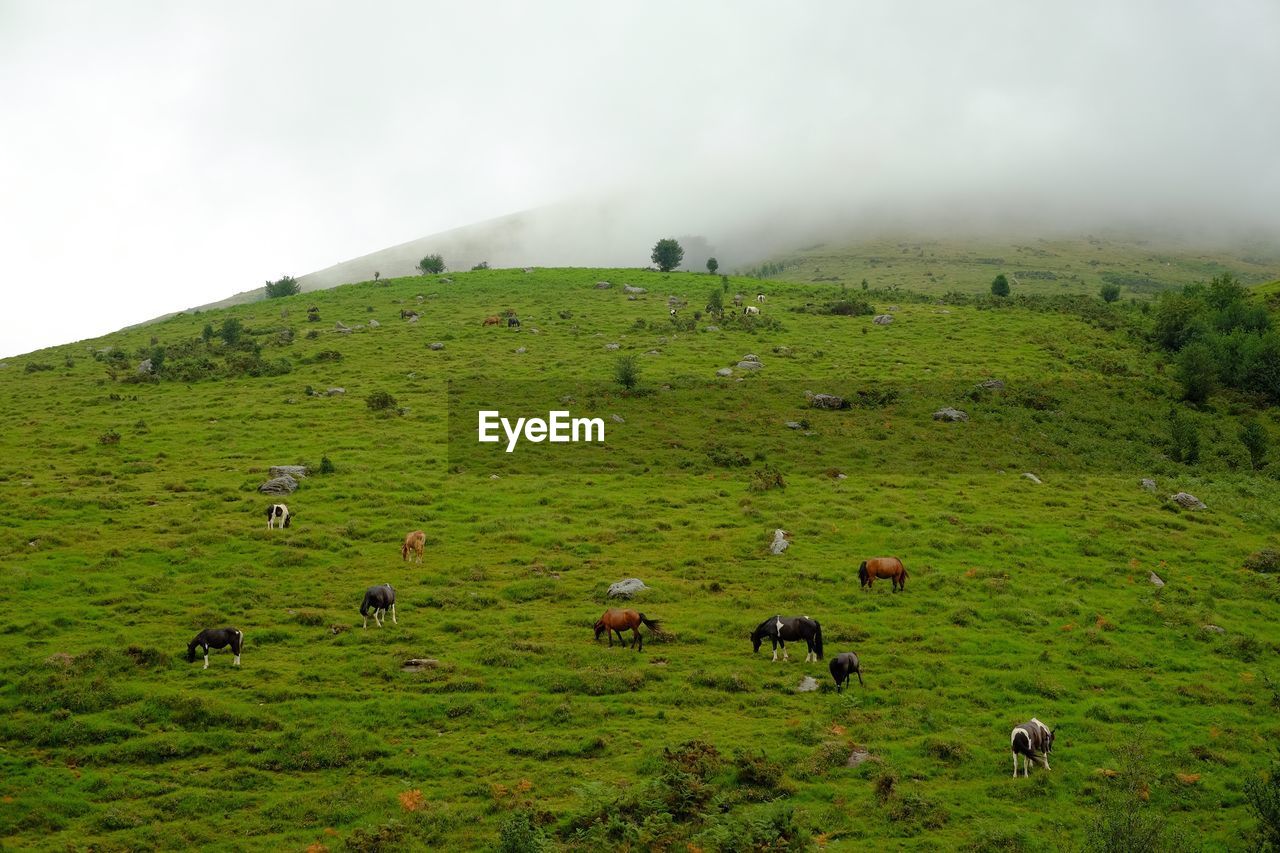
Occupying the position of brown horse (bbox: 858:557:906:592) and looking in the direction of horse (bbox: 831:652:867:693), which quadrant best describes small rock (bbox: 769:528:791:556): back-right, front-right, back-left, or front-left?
back-right

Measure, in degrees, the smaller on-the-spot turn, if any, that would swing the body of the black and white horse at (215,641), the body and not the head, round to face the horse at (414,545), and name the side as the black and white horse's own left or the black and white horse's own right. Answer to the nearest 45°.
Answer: approximately 135° to the black and white horse's own right

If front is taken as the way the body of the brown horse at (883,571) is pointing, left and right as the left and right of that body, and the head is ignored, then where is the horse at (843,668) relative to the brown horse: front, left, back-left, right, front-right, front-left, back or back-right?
left

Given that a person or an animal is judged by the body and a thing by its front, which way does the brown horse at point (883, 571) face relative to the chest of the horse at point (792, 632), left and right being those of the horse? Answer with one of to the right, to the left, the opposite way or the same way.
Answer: the same way

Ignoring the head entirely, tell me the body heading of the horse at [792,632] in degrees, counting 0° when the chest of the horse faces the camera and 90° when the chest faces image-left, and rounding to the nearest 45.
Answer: approximately 90°

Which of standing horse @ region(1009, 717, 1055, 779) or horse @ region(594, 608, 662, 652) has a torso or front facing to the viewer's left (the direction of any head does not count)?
the horse

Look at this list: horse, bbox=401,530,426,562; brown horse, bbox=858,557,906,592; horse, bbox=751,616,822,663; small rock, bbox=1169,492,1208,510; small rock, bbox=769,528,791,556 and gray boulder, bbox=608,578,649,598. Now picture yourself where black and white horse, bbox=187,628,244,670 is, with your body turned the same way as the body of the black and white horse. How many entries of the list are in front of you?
0

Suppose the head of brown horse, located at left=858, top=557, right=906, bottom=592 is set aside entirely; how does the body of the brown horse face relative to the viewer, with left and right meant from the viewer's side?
facing to the left of the viewer

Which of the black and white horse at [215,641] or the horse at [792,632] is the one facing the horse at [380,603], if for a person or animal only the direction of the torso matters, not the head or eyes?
the horse at [792,632]

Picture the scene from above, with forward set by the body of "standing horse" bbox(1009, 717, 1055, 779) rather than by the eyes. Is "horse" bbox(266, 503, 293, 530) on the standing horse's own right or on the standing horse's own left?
on the standing horse's own left

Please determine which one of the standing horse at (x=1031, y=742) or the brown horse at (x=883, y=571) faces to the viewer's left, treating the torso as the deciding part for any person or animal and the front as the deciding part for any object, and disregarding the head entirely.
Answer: the brown horse

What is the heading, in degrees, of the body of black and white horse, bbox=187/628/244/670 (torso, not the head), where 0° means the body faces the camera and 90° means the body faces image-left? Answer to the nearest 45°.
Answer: approximately 90°

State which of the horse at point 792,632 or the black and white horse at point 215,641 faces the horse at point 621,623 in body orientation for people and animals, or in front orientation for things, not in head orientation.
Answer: the horse at point 792,632

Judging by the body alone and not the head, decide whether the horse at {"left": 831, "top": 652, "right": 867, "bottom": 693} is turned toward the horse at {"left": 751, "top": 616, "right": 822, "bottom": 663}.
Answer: no

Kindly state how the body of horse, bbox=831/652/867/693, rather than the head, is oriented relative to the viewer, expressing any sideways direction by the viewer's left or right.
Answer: facing the viewer and to the left of the viewer

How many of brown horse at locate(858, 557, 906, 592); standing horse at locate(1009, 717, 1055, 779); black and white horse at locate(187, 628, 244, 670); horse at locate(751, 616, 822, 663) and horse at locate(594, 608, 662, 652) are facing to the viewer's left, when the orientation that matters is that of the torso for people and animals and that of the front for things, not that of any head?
4

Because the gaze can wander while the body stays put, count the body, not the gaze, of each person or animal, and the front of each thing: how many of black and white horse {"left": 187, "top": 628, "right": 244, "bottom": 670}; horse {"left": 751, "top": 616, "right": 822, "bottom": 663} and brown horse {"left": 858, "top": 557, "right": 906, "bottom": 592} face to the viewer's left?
3

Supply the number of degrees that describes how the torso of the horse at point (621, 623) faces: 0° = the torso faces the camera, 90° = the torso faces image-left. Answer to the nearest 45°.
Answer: approximately 90°

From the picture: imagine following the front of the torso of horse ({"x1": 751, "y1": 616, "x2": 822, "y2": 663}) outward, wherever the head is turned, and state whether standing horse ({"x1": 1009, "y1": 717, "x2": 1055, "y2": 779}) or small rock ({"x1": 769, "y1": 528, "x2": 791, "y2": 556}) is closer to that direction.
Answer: the small rock
